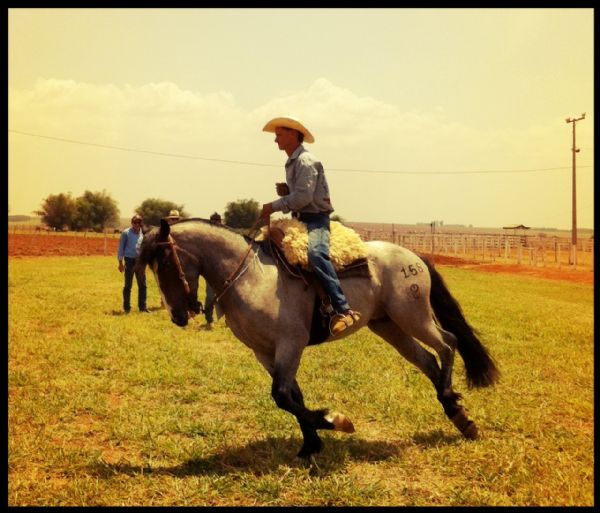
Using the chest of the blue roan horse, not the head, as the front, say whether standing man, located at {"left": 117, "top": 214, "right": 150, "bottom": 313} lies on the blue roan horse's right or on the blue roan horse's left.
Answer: on the blue roan horse's right

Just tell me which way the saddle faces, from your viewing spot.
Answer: facing to the left of the viewer

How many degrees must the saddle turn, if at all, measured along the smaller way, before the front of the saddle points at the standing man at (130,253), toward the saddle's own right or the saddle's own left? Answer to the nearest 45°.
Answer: approximately 45° to the saddle's own right

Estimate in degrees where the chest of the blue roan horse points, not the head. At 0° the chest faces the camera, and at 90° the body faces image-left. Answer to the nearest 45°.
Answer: approximately 90°
